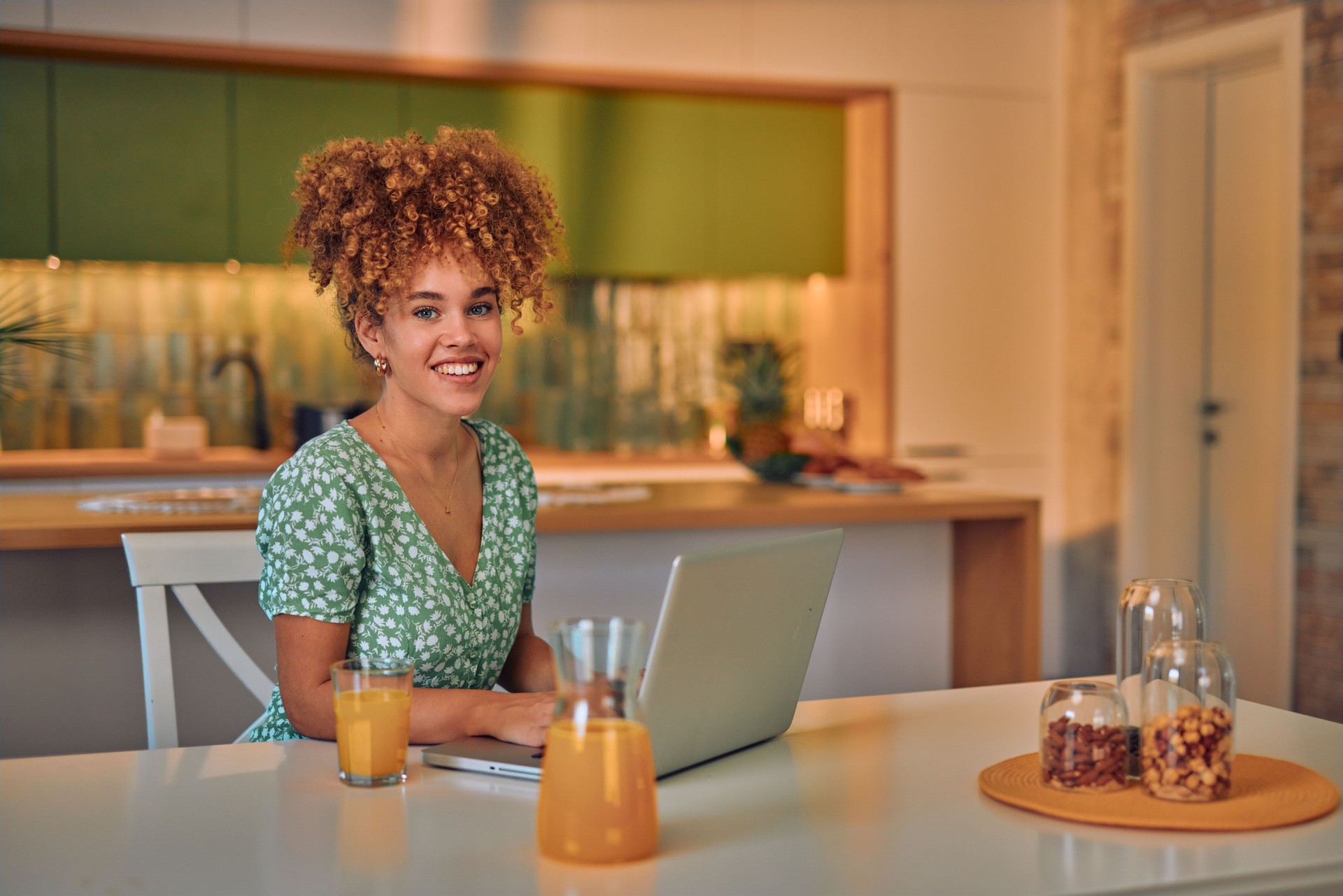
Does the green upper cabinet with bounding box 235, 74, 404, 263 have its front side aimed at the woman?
yes

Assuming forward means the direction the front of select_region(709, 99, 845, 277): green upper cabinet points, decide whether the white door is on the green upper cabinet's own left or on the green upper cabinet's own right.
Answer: on the green upper cabinet's own left

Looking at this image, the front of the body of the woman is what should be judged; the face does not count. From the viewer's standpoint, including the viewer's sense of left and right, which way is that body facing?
facing the viewer and to the right of the viewer

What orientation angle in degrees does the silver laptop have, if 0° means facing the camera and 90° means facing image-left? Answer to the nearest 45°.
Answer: approximately 135°

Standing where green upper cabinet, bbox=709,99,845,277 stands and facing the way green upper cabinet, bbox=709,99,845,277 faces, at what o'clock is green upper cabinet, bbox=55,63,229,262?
green upper cabinet, bbox=55,63,229,262 is roughly at 2 o'clock from green upper cabinet, bbox=709,99,845,277.

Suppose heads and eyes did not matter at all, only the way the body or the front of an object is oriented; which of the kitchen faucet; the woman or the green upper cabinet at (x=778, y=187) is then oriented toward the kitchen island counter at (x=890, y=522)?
the green upper cabinet

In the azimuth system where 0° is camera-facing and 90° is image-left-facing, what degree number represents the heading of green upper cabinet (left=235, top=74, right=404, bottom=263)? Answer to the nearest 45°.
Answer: approximately 0°

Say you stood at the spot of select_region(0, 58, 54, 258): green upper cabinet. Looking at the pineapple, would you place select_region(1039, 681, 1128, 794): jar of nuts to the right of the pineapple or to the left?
right

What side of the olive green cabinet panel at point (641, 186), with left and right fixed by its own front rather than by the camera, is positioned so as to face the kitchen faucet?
right

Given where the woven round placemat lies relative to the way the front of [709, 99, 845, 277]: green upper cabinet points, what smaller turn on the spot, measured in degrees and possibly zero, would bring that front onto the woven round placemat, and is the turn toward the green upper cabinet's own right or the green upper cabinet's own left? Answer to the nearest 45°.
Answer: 0° — it already faces it

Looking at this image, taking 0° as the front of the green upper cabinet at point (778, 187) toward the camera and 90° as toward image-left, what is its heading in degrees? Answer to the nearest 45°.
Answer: approximately 0°
